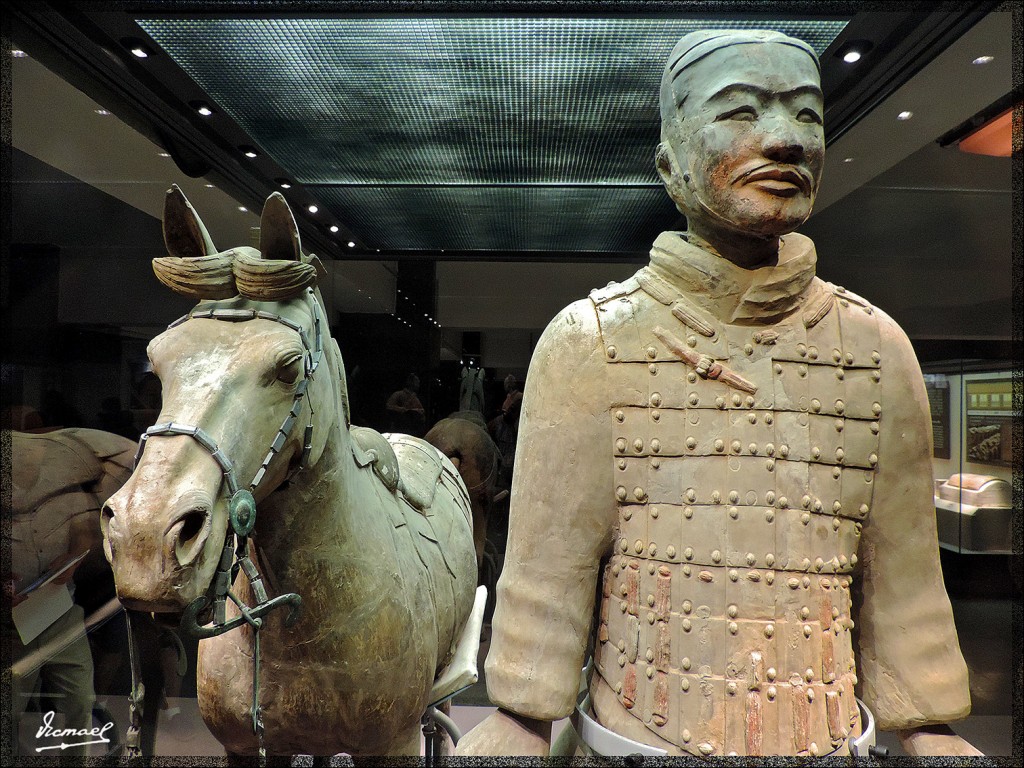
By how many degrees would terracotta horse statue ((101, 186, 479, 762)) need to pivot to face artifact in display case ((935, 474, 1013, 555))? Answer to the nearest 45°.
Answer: approximately 135° to its left

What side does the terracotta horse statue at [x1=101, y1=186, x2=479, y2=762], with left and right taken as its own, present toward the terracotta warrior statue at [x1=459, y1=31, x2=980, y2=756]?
left

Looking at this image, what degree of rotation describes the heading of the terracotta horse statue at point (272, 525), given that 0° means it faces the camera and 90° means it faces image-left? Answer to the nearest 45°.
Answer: approximately 45°
